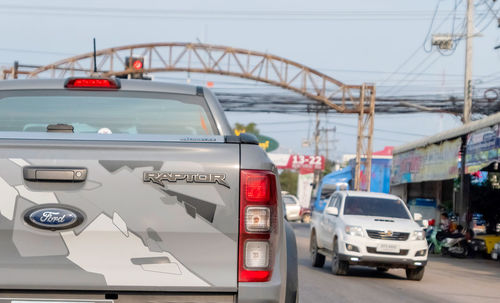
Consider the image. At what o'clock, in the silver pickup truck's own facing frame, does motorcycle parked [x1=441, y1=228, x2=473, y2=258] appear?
The motorcycle parked is roughly at 1 o'clock from the silver pickup truck.

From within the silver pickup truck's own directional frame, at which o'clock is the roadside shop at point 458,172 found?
The roadside shop is roughly at 1 o'clock from the silver pickup truck.

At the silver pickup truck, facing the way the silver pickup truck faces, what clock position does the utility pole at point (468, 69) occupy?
The utility pole is roughly at 1 o'clock from the silver pickup truck.

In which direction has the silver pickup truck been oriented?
away from the camera
